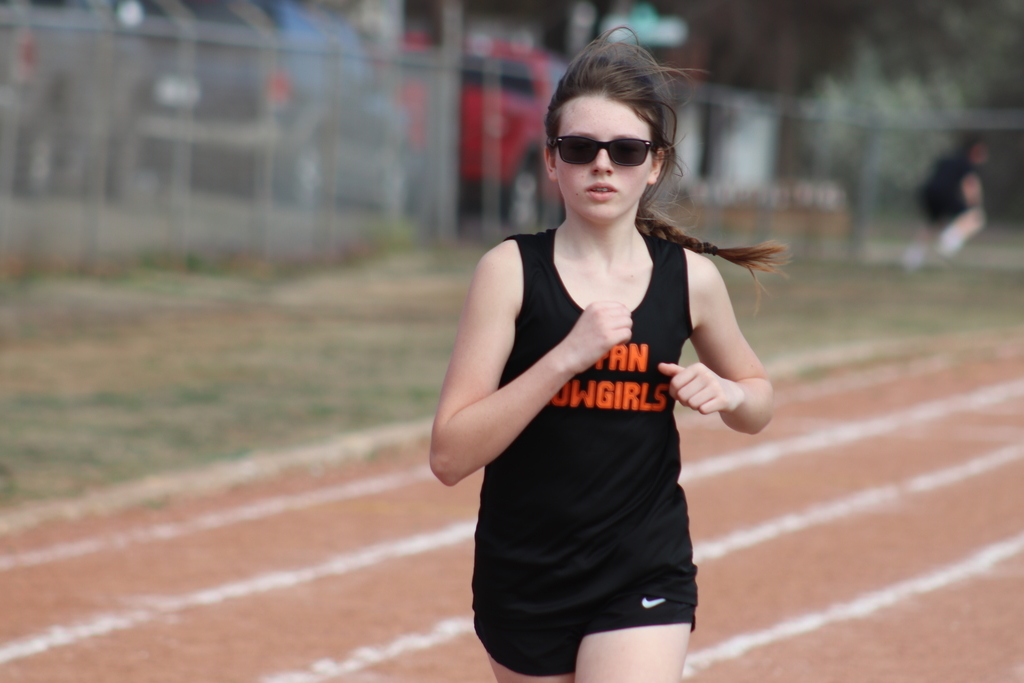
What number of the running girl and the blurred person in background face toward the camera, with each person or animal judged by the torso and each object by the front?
1

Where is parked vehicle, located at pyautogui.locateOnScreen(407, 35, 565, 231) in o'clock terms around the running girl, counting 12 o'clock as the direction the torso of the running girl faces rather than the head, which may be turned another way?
The parked vehicle is roughly at 6 o'clock from the running girl.

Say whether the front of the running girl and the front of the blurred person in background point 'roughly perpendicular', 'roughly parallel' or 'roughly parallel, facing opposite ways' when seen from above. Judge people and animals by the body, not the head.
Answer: roughly perpendicular

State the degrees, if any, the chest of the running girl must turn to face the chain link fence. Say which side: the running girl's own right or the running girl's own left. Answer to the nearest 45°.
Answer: approximately 180°

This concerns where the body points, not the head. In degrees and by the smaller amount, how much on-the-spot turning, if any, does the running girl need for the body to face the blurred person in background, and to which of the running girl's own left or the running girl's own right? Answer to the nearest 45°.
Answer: approximately 180°

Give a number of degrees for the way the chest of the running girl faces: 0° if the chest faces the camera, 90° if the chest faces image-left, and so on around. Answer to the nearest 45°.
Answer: approximately 0°
